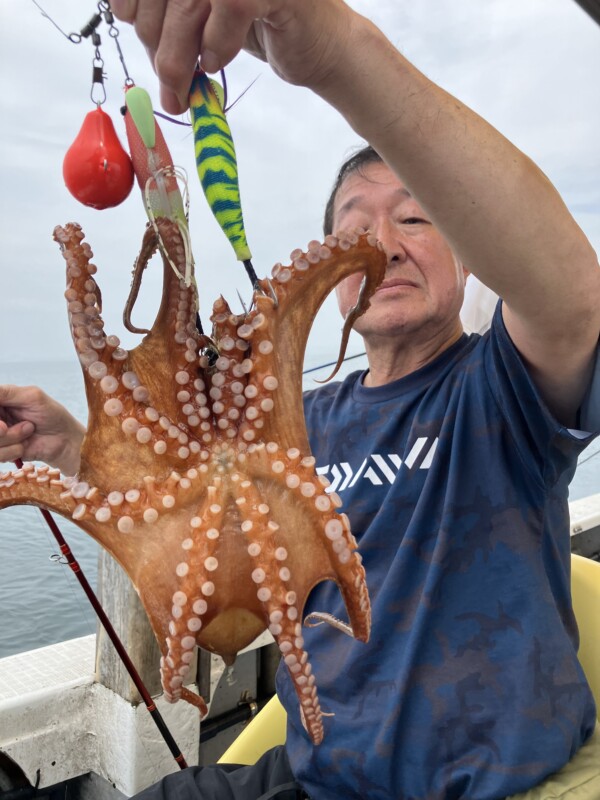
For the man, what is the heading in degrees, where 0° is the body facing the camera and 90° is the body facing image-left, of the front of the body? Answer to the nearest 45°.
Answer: approximately 45°

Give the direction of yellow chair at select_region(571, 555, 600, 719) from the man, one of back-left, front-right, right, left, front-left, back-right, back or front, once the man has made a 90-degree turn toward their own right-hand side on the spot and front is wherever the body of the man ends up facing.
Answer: right

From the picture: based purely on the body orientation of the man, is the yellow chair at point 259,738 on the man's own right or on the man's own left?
on the man's own right

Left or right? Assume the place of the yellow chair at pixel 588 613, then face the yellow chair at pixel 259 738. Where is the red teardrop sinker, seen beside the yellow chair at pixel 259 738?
left
